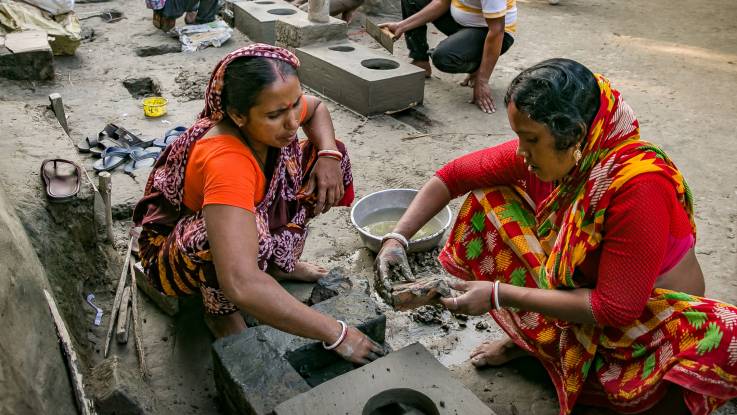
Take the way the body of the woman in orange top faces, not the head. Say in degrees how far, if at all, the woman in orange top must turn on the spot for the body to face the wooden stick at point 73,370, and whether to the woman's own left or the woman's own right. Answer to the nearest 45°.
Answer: approximately 90° to the woman's own right

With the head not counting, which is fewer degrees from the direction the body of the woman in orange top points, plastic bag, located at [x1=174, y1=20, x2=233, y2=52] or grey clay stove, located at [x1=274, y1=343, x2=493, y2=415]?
the grey clay stove

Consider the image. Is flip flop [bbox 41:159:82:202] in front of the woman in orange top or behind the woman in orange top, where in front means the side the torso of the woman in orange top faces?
behind

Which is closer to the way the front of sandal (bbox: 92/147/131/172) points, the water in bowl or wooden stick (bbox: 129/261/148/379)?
the wooden stick

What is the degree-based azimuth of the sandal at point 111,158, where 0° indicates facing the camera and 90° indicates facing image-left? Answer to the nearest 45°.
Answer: approximately 45°

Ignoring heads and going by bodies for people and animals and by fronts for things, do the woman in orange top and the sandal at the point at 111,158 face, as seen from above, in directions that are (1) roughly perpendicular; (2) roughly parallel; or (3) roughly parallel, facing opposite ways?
roughly perpendicular

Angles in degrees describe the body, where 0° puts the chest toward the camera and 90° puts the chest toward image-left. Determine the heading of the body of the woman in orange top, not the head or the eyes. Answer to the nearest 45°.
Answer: approximately 315°

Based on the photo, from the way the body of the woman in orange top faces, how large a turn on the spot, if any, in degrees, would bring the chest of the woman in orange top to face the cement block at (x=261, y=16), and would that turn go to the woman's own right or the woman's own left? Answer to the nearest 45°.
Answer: approximately 135° to the woman's own left
